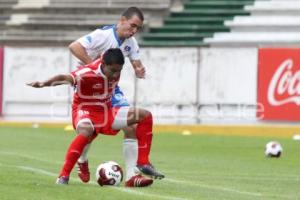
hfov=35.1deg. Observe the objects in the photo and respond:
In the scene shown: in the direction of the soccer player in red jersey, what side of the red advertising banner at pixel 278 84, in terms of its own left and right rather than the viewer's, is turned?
front

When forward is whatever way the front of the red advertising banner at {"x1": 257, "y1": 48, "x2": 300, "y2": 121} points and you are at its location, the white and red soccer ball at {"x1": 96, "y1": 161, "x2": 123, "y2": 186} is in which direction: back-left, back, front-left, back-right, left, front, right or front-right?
front

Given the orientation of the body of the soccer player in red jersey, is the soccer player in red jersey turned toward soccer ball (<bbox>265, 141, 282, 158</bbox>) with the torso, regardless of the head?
no

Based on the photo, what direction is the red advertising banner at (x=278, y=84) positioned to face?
toward the camera

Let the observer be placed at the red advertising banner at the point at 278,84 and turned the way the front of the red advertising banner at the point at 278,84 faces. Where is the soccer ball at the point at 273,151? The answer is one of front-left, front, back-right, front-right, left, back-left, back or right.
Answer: front
